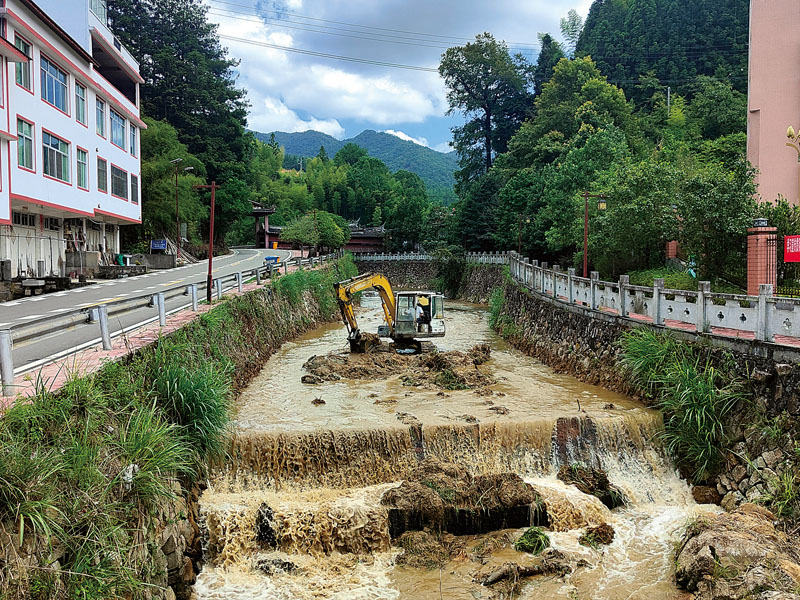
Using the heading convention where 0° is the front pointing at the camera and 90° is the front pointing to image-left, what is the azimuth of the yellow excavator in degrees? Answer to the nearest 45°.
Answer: approximately 90°

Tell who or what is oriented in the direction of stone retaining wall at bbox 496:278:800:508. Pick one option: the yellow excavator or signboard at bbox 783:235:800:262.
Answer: the signboard

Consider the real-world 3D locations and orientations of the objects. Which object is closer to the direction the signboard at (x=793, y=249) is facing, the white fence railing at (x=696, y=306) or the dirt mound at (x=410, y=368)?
the white fence railing

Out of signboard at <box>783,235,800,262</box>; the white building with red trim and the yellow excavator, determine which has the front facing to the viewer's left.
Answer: the yellow excavator

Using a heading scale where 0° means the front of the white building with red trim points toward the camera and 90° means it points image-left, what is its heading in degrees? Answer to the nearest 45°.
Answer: approximately 315°

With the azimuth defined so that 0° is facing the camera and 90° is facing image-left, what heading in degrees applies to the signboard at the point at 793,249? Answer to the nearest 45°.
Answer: approximately 0°

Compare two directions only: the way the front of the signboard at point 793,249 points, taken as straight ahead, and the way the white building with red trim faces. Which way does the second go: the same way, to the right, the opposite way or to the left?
to the left
